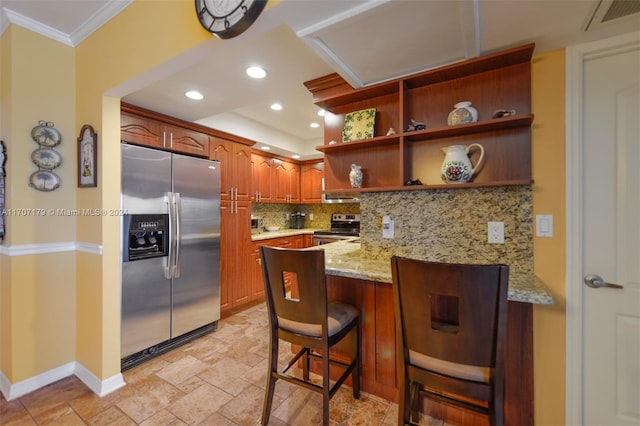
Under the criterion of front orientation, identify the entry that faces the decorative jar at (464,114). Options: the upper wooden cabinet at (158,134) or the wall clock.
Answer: the upper wooden cabinet

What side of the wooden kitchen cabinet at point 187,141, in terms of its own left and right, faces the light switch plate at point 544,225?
front

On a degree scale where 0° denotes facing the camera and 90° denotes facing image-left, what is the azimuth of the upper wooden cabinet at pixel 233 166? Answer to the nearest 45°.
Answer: approximately 315°

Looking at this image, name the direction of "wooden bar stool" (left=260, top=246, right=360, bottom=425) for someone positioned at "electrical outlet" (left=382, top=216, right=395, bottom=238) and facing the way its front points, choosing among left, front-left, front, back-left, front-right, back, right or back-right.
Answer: front-right

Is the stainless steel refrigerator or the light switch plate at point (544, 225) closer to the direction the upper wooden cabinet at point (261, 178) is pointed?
the light switch plate

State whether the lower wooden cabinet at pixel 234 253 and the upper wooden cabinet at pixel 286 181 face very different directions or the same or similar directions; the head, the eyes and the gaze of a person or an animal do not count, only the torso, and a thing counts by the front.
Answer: same or similar directions

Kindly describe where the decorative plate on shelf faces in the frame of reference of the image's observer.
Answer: facing the viewer

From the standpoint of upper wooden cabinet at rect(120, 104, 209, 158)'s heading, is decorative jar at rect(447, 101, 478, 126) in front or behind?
in front

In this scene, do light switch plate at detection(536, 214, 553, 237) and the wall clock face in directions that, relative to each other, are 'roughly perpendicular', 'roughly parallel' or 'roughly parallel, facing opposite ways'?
roughly parallel

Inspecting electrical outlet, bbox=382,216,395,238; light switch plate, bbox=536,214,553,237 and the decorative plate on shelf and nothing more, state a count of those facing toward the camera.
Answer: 3

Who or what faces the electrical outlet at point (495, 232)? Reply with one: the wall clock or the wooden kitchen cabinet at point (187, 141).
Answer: the wooden kitchen cabinet

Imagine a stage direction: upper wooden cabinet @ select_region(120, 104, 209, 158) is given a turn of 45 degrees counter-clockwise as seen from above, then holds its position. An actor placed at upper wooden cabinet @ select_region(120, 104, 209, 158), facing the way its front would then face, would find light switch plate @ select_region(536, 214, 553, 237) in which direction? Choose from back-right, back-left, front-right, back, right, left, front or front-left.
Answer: front-right

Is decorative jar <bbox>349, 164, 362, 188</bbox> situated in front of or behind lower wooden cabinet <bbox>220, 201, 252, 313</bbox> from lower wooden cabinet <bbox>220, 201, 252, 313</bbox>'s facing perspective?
in front

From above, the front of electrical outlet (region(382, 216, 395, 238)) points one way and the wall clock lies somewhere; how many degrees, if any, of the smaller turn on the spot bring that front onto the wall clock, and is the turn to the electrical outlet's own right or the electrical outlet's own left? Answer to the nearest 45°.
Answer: approximately 45° to the electrical outlet's own right

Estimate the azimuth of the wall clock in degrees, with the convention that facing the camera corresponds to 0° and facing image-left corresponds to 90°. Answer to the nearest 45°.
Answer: approximately 45°

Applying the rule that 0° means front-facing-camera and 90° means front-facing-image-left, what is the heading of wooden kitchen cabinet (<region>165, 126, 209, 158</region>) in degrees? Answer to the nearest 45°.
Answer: approximately 315°
